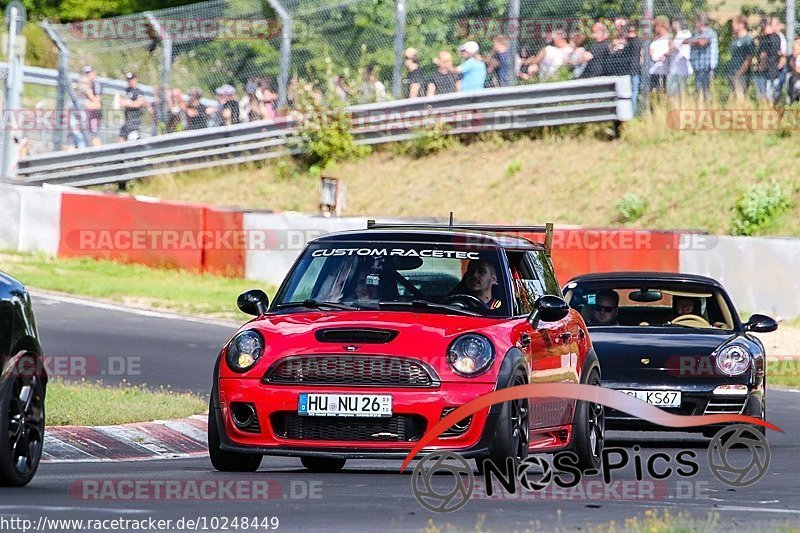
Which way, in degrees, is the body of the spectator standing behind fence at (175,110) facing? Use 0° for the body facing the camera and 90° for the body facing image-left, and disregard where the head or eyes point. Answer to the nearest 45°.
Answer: approximately 0°

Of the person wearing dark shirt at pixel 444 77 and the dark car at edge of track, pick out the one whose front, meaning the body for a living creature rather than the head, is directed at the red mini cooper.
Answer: the person wearing dark shirt

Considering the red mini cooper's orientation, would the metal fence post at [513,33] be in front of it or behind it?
behind

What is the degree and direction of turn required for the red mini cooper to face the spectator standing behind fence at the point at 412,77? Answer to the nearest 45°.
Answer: approximately 135° to its right

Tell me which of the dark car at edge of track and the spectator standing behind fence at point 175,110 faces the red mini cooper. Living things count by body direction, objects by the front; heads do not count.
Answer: the spectator standing behind fence

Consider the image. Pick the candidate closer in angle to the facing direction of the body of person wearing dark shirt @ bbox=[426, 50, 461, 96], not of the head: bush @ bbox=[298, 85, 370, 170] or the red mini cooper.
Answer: the red mini cooper

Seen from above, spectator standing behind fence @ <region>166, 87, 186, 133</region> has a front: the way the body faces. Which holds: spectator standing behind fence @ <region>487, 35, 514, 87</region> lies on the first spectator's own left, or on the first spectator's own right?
on the first spectator's own left

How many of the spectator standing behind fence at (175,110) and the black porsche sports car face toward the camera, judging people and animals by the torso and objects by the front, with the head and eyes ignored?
2

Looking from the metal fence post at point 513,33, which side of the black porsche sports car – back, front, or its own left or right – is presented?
back

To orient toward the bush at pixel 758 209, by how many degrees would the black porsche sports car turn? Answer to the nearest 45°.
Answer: approximately 180°

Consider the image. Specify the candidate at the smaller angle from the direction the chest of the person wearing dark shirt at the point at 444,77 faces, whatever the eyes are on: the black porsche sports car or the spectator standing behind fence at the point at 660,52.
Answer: the black porsche sports car

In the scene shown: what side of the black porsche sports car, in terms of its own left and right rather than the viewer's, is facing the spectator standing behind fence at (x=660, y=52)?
back
